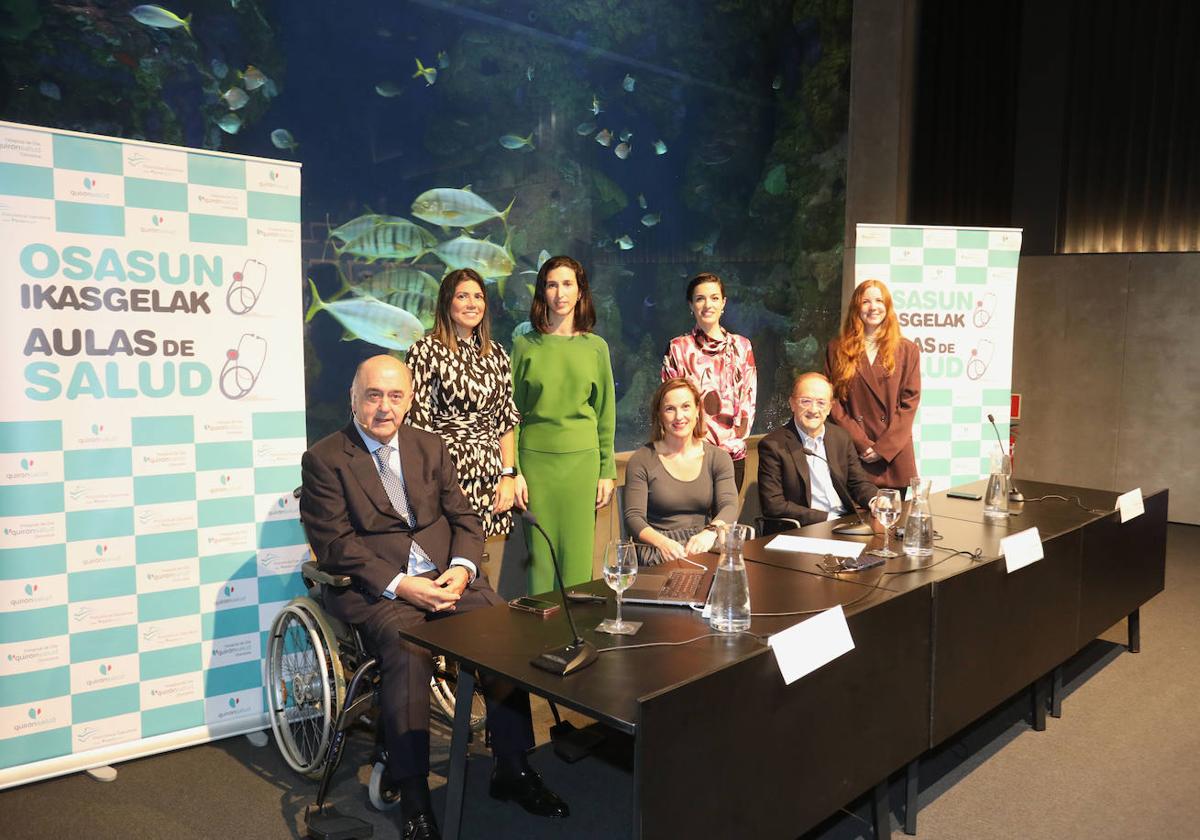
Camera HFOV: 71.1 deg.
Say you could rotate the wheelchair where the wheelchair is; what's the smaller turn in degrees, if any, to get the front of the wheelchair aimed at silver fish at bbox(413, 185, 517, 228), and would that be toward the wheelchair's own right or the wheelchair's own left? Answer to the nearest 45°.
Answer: approximately 135° to the wheelchair's own left

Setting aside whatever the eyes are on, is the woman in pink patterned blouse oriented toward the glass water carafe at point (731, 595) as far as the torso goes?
yes

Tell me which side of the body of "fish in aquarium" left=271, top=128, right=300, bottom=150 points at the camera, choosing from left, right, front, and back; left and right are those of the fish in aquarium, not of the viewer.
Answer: left

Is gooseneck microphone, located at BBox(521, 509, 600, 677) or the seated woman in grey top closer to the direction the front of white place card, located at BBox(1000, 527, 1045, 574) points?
the gooseneck microphone

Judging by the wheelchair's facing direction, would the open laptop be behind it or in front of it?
in front

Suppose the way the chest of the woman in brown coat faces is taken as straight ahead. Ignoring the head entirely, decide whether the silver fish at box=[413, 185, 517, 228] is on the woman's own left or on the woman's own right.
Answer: on the woman's own right

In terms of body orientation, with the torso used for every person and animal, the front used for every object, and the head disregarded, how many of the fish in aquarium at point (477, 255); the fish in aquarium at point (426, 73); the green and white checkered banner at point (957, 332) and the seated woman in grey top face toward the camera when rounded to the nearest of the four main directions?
2

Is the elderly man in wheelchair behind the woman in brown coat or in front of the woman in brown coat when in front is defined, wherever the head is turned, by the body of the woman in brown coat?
in front

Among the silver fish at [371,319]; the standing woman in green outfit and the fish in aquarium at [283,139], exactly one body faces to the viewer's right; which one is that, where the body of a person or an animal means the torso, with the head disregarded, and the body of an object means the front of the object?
the silver fish
